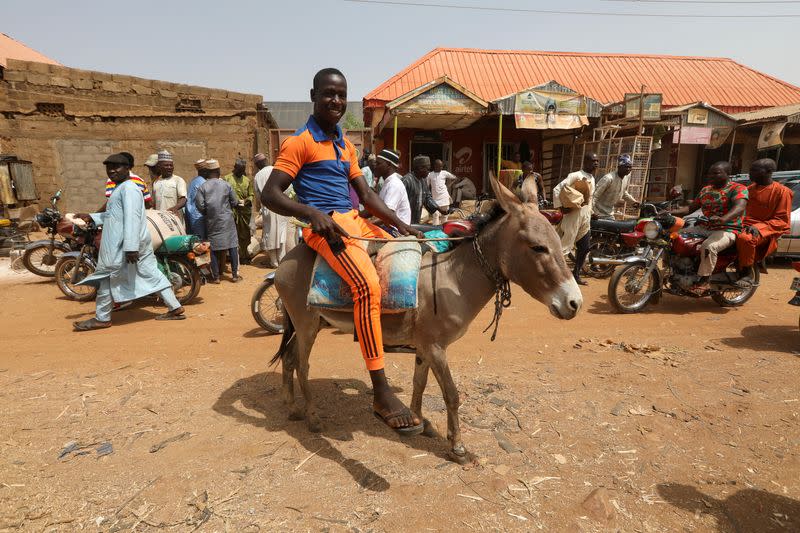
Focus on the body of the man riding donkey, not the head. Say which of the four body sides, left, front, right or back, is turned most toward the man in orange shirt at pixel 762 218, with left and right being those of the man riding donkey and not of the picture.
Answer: left

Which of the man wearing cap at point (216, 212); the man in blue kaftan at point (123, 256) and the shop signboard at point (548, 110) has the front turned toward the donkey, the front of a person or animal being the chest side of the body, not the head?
the shop signboard

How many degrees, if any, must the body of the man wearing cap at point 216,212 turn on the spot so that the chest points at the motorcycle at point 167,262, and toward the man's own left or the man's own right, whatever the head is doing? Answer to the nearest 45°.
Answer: approximately 135° to the man's own left

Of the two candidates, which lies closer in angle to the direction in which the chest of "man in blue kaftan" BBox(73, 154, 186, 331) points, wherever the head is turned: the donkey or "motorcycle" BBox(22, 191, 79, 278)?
the motorcycle

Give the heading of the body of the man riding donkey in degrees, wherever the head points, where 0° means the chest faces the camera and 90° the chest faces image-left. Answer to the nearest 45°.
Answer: approximately 315°

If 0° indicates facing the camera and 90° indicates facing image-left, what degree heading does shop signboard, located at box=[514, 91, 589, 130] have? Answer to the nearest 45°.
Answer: approximately 0°

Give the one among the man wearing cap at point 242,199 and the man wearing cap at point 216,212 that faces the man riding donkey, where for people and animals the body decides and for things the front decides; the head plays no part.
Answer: the man wearing cap at point 242,199

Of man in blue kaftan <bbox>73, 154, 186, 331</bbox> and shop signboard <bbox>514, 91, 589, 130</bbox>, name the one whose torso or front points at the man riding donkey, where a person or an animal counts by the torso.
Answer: the shop signboard

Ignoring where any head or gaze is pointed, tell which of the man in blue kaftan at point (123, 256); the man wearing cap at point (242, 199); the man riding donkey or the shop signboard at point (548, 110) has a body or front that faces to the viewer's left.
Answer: the man in blue kaftan

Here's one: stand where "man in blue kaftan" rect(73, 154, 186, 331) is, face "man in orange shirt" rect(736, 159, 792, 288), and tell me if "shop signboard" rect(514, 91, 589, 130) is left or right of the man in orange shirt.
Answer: left

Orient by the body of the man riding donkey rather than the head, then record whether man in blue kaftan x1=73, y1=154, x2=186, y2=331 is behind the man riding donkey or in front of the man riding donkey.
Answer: behind

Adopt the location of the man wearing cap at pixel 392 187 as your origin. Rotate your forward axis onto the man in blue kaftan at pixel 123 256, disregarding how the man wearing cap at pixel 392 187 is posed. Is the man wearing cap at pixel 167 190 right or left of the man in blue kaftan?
right

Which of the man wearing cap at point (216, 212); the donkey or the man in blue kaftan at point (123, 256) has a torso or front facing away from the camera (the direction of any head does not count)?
the man wearing cap
